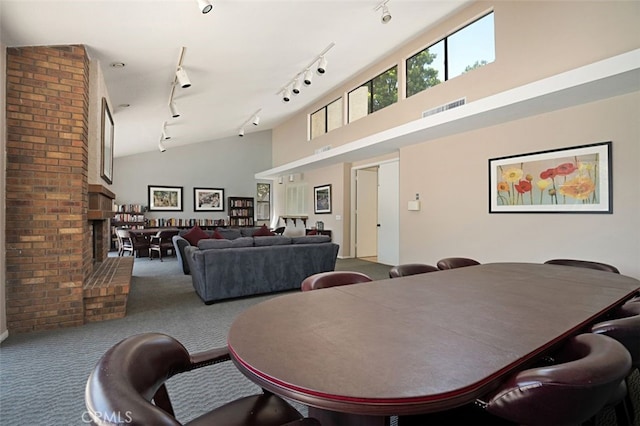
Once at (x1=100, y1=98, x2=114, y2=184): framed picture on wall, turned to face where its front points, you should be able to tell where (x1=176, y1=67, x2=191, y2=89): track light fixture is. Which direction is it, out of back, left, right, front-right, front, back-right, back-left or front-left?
front-right

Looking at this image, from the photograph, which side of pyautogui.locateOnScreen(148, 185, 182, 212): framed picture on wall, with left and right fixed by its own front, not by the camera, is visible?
front

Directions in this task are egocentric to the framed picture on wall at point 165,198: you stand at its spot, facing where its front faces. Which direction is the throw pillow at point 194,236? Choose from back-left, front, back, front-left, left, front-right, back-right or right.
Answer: front

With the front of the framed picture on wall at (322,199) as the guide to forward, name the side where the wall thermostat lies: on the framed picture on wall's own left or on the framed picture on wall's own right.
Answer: on the framed picture on wall's own left

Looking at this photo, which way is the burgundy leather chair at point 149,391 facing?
to the viewer's right

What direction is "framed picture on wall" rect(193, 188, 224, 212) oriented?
toward the camera

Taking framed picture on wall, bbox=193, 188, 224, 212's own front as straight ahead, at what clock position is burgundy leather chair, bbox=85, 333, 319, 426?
The burgundy leather chair is roughly at 12 o'clock from the framed picture on wall.

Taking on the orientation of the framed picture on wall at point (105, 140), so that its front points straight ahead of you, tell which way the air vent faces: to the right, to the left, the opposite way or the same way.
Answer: the opposite way

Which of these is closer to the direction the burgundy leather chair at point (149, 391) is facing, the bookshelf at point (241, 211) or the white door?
the white door

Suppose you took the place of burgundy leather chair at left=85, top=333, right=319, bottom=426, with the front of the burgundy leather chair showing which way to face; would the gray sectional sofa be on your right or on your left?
on your left

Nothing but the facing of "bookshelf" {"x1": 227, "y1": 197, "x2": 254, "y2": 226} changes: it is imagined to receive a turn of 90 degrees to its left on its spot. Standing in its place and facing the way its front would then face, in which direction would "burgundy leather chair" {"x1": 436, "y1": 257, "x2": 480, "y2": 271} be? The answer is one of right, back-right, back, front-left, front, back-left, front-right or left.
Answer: right

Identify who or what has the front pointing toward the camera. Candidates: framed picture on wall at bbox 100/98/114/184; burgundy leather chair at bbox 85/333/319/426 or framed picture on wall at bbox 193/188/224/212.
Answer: framed picture on wall at bbox 193/188/224/212

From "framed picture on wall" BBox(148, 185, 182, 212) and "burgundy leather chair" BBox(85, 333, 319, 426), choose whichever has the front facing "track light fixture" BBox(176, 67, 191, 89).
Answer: the framed picture on wall

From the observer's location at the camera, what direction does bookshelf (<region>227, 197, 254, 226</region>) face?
facing the viewer
